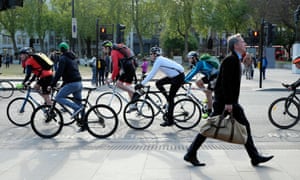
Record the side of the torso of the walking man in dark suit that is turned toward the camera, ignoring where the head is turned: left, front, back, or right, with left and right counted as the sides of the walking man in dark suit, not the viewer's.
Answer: right

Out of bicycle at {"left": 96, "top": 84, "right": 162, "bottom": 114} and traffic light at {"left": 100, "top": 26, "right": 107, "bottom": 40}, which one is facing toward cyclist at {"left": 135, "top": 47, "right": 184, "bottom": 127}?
the traffic light

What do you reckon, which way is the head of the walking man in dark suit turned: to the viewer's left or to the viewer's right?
to the viewer's right

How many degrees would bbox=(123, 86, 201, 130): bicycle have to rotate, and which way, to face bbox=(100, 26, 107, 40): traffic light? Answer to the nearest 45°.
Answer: approximately 90° to its right

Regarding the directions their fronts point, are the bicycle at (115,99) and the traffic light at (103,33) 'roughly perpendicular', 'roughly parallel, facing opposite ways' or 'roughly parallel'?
roughly perpendicular

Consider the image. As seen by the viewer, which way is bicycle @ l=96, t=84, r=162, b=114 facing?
to the viewer's left

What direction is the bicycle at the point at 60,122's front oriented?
to the viewer's left

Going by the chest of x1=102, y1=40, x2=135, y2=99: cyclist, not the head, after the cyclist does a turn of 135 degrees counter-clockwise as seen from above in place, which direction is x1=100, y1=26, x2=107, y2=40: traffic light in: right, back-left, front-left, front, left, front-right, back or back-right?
back-left

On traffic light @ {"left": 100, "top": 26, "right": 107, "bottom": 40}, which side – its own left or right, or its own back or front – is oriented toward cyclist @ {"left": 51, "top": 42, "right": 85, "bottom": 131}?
front

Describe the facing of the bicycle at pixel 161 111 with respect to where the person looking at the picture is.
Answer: facing to the left of the viewer
